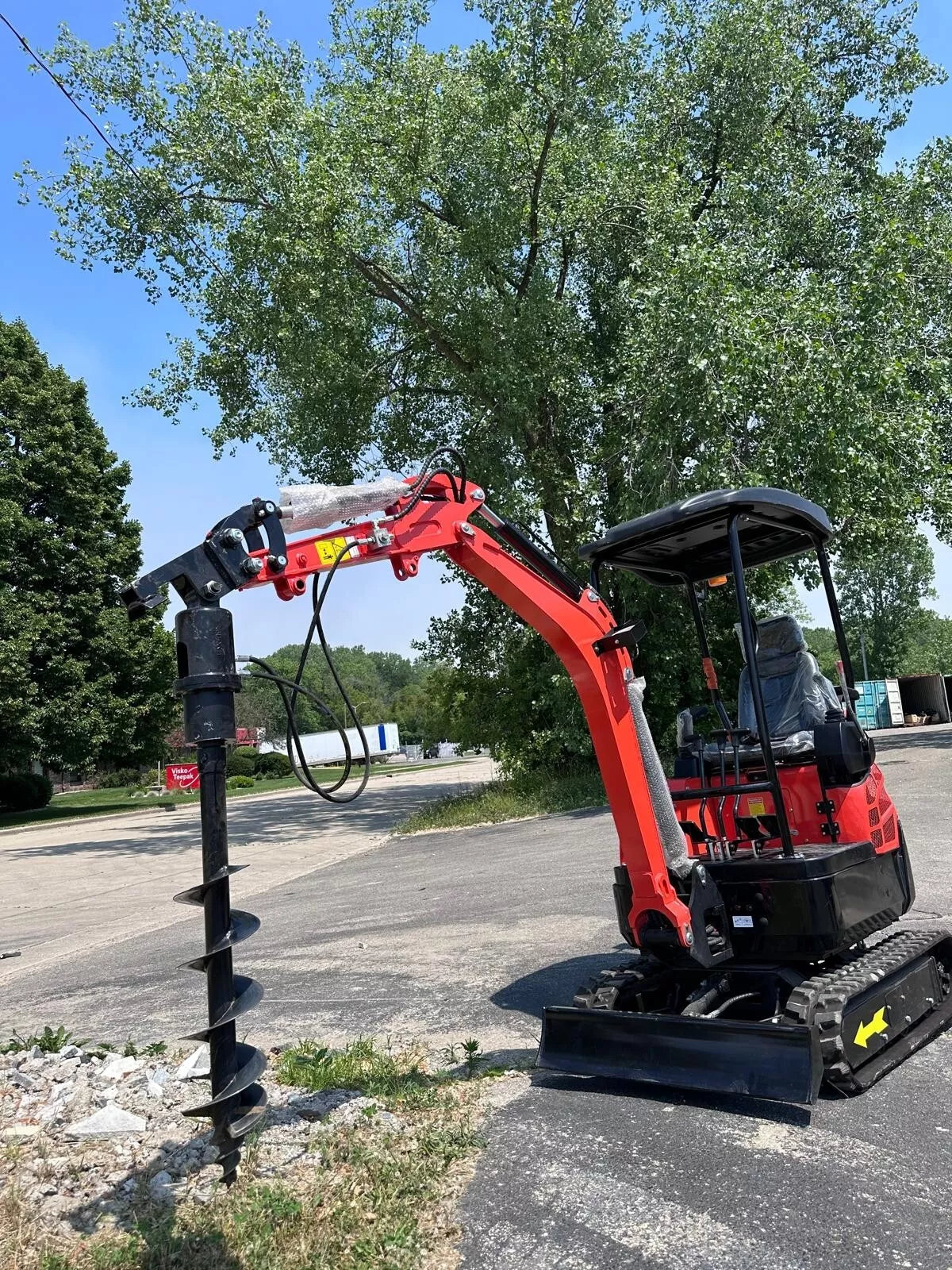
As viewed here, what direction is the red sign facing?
toward the camera

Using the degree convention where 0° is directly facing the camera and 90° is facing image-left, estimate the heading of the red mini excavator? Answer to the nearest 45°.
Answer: approximately 45°

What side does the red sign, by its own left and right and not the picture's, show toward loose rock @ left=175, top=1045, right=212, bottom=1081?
front

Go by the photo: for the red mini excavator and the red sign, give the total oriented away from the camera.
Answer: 0

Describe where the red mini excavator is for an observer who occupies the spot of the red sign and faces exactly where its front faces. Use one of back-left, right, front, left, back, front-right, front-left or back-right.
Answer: front

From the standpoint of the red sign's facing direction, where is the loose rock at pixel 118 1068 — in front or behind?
in front

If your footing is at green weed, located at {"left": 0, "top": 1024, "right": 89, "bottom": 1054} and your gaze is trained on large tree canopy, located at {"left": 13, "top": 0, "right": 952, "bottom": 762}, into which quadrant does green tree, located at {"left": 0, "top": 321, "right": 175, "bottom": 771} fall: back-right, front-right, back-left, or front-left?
front-left

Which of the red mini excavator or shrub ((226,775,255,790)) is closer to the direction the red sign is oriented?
the red mini excavator

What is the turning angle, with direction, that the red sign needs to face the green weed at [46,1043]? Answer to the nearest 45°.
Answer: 0° — it already faces it

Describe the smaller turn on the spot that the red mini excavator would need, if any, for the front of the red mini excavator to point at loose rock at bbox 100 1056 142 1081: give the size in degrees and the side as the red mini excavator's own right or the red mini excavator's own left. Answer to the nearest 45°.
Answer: approximately 45° to the red mini excavator's own right

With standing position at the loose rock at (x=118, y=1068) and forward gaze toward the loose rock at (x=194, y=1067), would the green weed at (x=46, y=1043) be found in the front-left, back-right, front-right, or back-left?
back-left

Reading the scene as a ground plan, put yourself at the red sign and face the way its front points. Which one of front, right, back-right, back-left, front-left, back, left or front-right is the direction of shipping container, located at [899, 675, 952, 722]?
left

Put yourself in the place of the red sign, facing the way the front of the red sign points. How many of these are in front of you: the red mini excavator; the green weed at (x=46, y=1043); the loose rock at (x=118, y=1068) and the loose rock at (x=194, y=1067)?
4

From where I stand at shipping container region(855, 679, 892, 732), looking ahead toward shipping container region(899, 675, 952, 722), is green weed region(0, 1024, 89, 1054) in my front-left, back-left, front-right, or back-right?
back-right

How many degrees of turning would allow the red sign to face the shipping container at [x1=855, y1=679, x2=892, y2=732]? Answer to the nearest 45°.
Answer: approximately 90° to its left

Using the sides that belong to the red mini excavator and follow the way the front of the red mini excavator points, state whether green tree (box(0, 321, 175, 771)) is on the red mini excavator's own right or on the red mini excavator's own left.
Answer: on the red mini excavator's own right

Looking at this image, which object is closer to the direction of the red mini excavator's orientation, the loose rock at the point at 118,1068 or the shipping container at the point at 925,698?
the loose rock
